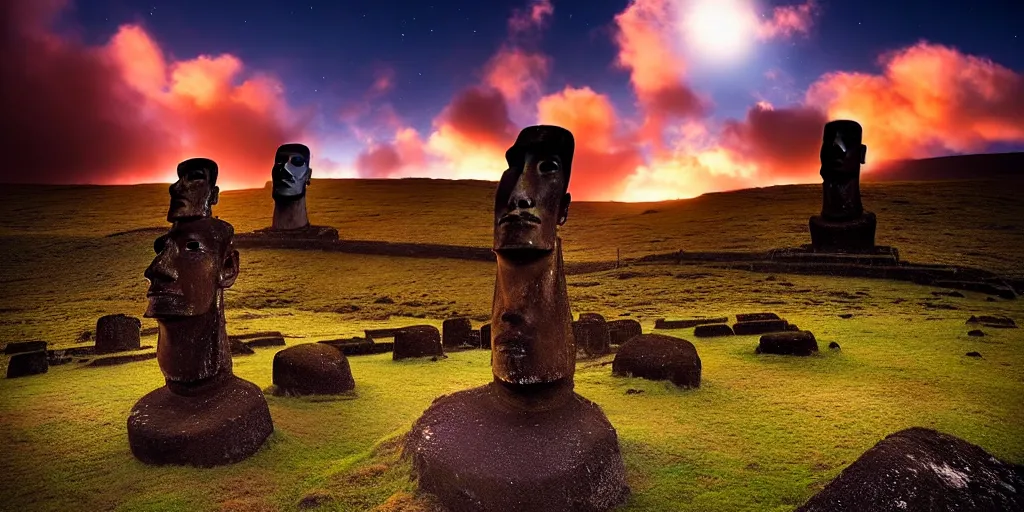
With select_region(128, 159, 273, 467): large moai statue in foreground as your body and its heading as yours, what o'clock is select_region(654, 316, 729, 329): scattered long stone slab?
The scattered long stone slab is roughly at 7 o'clock from the large moai statue in foreground.

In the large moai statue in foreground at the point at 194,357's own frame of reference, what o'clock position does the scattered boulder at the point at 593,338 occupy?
The scattered boulder is roughly at 7 o'clock from the large moai statue in foreground.

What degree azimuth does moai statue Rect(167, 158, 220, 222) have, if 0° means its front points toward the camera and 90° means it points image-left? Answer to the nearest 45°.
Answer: approximately 45°

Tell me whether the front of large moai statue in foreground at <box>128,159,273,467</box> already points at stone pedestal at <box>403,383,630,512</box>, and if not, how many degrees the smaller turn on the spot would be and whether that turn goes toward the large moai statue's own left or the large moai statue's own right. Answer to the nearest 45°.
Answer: approximately 90° to the large moai statue's own left

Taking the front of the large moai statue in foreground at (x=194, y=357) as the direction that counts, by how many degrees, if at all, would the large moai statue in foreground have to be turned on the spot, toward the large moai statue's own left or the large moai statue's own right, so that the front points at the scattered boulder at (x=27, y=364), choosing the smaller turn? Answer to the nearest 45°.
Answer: approximately 90° to the large moai statue's own right

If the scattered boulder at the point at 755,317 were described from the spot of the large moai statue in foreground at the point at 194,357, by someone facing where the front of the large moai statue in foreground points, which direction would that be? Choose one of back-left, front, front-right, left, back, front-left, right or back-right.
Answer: back-left

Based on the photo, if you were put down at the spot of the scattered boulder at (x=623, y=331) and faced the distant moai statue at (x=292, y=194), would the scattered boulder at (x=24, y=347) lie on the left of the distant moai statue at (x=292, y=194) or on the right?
left

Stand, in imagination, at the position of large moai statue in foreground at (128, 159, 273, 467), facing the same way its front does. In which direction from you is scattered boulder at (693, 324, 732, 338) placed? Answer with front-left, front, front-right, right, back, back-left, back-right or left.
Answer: back-left

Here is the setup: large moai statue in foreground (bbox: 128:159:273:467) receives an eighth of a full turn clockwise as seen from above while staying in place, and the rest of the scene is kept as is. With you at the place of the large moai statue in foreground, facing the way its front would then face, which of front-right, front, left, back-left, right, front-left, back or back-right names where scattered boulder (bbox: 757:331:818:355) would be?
back

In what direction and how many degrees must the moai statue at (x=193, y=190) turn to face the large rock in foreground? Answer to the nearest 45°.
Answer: approximately 90° to its left

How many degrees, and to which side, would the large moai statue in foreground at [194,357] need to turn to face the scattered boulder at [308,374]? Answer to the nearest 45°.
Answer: approximately 180°

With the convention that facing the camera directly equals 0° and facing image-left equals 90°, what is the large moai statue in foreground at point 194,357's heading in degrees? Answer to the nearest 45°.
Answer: approximately 45°
